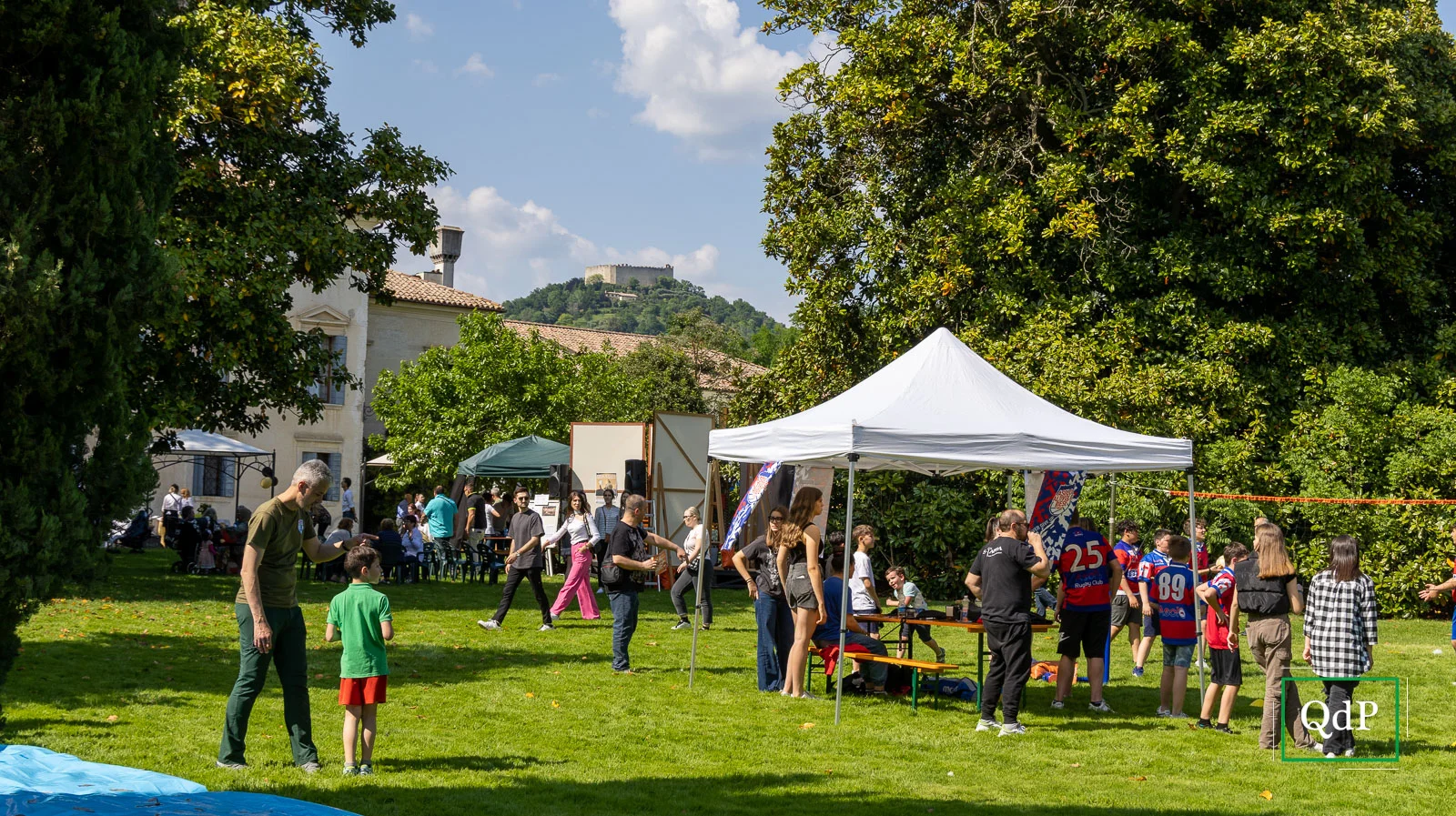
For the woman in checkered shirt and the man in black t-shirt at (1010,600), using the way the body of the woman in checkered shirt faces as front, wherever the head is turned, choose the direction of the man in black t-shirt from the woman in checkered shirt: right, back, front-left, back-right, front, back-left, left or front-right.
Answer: left

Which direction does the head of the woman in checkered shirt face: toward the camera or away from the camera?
away from the camera

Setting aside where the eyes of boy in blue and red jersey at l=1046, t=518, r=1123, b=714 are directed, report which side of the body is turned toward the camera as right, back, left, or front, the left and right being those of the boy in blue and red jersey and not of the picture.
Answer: back

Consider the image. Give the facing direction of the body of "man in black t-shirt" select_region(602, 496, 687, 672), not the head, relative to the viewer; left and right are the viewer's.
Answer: facing to the right of the viewer

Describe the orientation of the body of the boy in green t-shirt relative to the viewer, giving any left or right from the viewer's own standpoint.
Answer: facing away from the viewer

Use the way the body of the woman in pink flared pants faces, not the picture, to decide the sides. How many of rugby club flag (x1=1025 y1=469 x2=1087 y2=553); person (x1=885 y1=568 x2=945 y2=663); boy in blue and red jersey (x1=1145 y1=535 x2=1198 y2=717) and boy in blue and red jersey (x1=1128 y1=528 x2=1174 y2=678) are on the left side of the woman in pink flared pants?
4

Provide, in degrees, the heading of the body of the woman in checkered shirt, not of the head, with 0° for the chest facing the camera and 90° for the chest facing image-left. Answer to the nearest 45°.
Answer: approximately 180°

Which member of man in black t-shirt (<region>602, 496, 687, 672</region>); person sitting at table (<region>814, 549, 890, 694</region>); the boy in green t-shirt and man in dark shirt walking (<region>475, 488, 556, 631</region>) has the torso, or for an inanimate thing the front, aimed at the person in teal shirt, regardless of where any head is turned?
the boy in green t-shirt

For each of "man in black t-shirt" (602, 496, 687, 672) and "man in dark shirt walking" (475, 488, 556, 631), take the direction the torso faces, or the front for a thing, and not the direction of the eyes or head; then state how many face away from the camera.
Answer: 0

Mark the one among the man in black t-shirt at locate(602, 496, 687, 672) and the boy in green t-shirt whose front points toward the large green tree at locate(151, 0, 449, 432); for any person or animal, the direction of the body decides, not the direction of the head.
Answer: the boy in green t-shirt

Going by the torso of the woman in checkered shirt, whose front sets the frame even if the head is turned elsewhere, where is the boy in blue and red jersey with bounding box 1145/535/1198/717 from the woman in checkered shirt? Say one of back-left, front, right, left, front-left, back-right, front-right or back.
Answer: front-left
